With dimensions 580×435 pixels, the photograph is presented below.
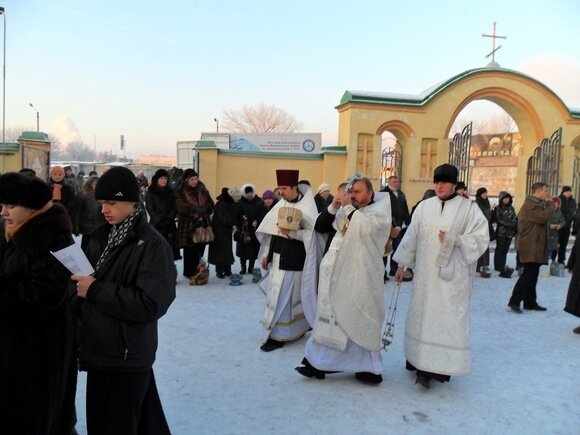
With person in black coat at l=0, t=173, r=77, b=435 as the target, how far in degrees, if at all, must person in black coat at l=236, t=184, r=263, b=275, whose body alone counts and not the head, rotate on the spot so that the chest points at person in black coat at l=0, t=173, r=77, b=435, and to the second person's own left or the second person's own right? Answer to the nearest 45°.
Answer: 0° — they already face them

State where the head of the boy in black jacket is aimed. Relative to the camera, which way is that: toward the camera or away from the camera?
toward the camera

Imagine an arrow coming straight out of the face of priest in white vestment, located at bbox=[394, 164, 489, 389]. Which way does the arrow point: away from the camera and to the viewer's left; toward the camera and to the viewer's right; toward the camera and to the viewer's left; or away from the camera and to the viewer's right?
toward the camera and to the viewer's left

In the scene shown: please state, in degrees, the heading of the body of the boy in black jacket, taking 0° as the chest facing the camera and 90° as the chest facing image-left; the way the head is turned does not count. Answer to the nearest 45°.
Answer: approximately 45°

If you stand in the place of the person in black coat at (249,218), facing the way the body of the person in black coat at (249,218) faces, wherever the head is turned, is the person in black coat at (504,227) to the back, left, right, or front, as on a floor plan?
left

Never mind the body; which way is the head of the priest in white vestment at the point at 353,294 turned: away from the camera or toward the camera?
toward the camera

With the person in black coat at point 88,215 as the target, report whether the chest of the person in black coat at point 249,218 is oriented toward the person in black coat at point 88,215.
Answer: no

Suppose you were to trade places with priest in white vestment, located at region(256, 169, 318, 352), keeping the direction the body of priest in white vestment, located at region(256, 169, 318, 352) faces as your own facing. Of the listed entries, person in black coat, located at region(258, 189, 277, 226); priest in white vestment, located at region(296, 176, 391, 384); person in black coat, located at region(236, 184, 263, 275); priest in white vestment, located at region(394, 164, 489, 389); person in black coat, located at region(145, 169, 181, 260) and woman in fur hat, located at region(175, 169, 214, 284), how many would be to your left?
2

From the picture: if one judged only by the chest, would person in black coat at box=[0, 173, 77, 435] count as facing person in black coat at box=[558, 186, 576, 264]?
no
